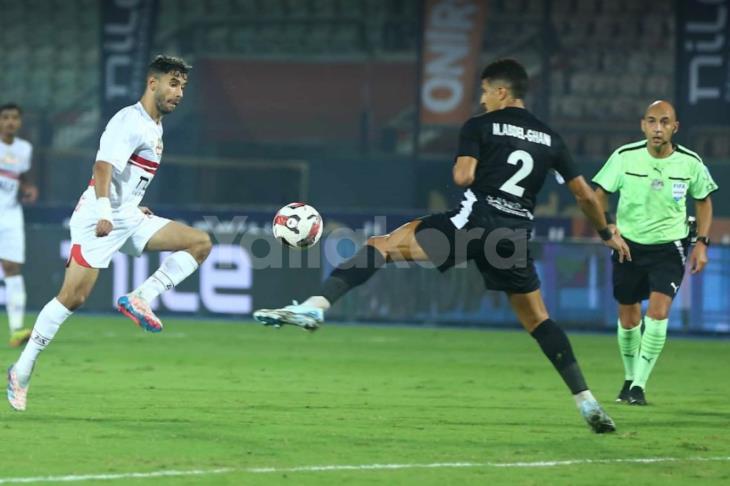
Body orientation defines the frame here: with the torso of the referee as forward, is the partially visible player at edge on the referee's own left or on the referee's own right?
on the referee's own right

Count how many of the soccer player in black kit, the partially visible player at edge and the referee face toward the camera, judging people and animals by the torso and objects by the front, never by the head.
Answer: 2

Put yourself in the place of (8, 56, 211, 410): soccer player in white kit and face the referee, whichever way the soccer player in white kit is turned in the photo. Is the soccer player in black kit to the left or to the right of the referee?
right

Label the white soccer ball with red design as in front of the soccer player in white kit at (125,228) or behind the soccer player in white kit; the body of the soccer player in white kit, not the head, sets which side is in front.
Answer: in front

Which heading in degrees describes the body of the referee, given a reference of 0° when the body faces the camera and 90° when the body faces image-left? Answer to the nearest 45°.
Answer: approximately 0°

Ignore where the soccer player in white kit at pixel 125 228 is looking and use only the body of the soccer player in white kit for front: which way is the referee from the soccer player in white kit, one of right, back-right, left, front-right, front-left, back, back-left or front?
front-left

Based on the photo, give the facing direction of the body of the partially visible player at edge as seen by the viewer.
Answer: toward the camera

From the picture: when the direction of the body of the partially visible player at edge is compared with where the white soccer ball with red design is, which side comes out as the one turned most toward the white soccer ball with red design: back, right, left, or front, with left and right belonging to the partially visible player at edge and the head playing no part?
front

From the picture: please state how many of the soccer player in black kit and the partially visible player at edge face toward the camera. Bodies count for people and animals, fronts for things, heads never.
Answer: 1

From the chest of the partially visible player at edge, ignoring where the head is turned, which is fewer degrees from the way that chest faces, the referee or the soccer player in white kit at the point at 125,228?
the soccer player in white kit

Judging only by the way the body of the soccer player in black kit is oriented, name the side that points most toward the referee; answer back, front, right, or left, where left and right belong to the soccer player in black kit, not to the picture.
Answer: right

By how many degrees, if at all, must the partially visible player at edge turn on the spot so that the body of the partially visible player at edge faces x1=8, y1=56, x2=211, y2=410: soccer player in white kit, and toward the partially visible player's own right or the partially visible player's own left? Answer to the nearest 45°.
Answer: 0° — they already face them
